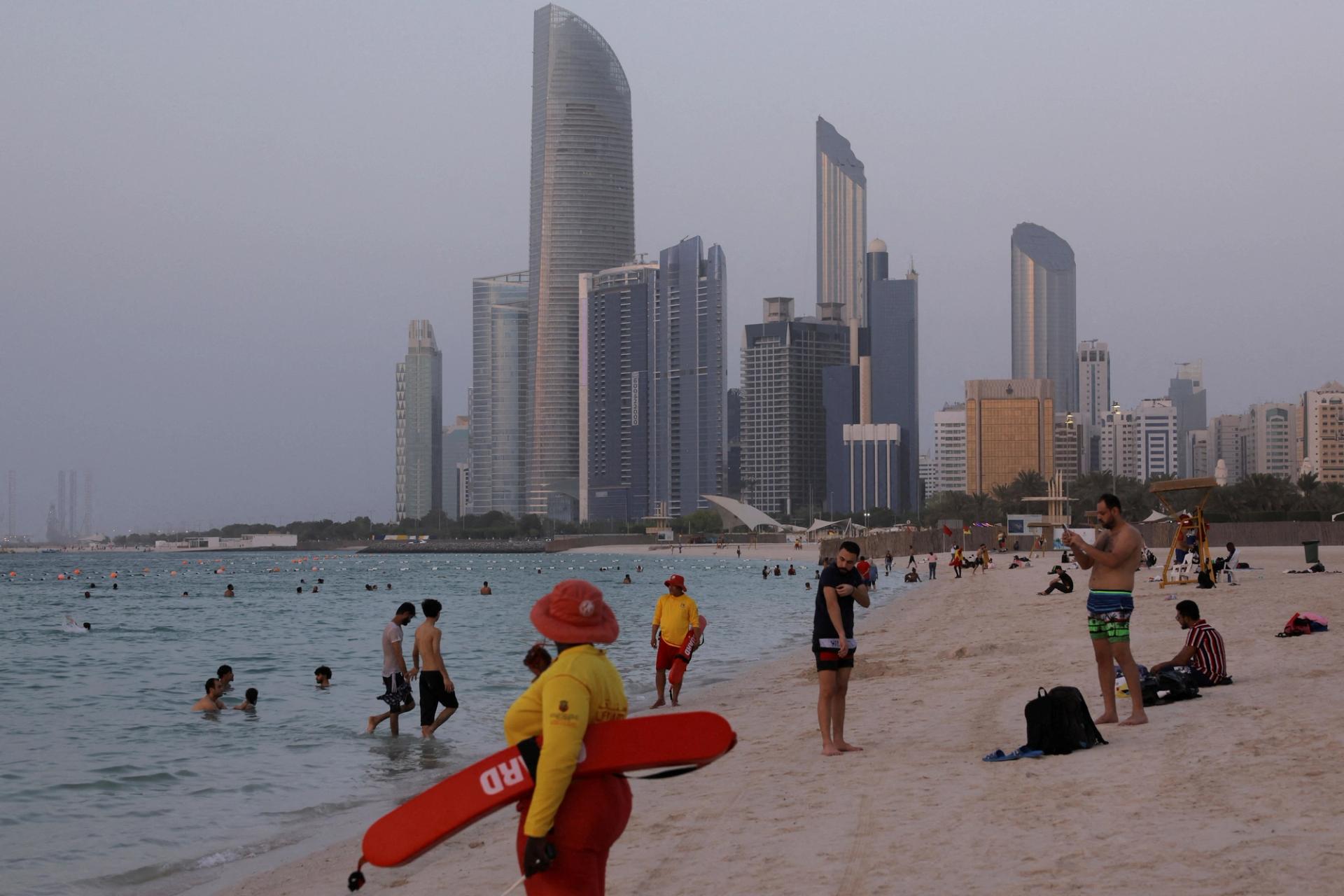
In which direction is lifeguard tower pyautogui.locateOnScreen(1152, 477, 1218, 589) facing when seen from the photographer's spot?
facing to the left of the viewer

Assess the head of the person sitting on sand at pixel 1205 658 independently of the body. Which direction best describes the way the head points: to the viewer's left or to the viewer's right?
to the viewer's left

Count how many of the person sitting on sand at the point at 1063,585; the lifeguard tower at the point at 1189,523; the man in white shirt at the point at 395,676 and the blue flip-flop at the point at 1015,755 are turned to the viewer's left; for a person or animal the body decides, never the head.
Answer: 3

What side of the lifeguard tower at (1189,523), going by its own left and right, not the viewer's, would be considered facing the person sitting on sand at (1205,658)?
left

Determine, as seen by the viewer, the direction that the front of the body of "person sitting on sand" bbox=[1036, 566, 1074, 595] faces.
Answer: to the viewer's left

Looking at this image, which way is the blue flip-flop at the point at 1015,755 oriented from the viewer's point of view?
to the viewer's left

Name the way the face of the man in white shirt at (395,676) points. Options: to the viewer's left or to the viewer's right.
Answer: to the viewer's right
